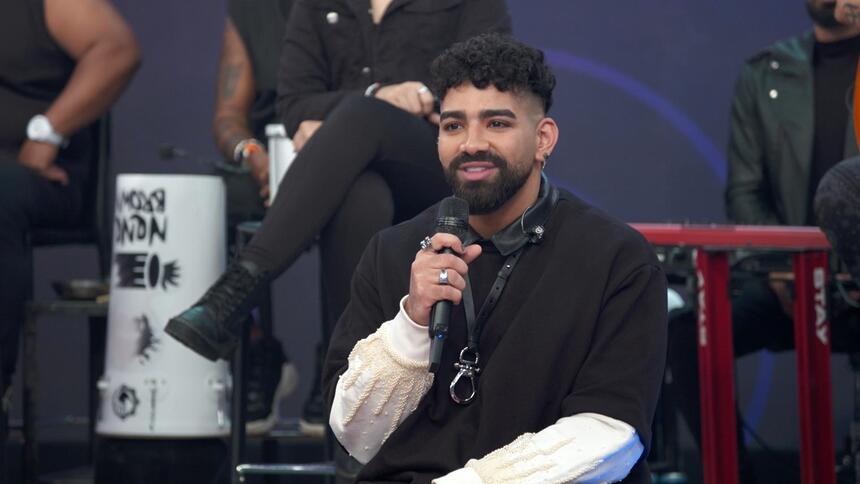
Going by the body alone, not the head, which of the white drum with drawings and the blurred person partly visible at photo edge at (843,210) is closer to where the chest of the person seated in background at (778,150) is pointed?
the blurred person partly visible at photo edge

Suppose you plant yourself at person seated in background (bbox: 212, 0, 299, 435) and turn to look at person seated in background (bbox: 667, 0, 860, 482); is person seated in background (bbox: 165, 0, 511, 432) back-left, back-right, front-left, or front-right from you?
front-right

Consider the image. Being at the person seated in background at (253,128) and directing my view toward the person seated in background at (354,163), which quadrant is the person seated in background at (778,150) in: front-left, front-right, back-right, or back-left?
front-left

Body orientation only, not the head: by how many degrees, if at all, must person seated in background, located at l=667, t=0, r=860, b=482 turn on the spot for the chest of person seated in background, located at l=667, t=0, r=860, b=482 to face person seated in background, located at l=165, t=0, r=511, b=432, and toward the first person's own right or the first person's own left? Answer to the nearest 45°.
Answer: approximately 45° to the first person's own right

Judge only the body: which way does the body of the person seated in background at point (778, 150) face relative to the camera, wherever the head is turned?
toward the camera

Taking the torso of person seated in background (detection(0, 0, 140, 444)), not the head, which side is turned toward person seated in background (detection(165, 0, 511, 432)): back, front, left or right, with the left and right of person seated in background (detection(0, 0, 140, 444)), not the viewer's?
left

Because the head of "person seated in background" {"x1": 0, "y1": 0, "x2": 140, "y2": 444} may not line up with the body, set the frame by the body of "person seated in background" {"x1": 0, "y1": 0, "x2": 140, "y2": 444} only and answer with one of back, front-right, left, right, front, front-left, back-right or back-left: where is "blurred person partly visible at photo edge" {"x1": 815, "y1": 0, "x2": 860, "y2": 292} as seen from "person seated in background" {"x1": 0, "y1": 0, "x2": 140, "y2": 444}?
left

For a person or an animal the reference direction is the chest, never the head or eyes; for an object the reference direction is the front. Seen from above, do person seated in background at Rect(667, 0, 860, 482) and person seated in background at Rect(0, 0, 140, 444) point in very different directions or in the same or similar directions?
same or similar directions

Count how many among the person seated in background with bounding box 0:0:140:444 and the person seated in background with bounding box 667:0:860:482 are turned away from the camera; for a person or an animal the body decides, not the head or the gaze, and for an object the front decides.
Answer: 0

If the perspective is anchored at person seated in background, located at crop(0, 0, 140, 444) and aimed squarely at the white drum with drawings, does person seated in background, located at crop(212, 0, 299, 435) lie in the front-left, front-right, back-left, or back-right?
front-left

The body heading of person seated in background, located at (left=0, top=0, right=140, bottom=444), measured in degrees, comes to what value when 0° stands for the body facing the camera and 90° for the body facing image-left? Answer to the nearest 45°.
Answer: approximately 45°
